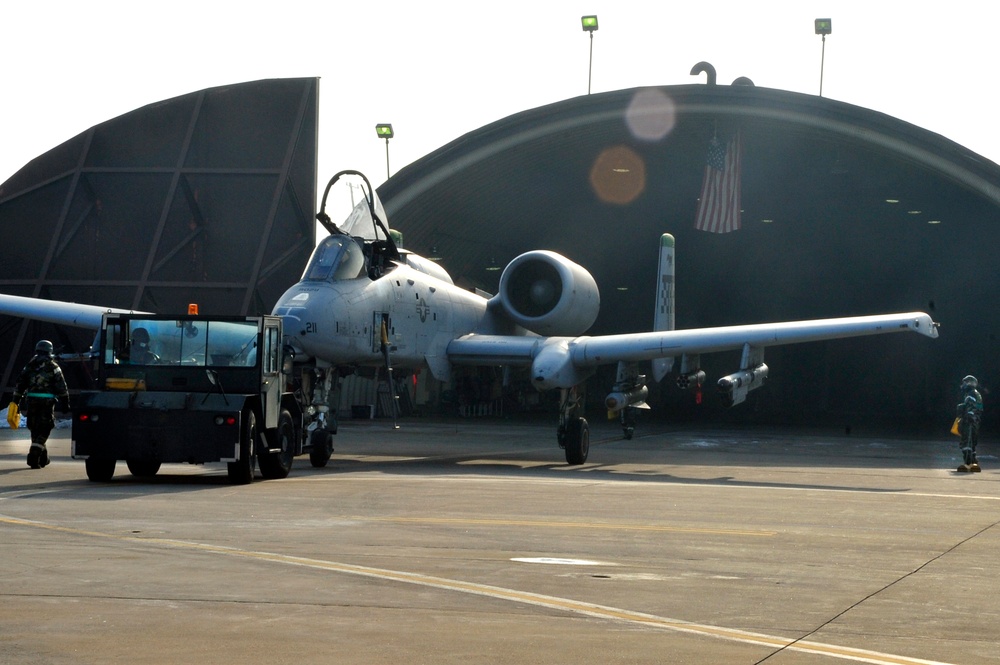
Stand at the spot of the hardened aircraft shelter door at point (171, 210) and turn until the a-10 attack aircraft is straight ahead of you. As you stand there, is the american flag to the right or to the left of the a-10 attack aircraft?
left

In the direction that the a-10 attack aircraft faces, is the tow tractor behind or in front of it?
in front

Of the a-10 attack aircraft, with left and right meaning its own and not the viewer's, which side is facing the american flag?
back

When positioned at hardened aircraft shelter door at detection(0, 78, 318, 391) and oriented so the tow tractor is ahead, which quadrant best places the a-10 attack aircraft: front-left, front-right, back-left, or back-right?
front-left

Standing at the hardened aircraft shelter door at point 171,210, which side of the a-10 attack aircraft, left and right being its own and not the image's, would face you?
right

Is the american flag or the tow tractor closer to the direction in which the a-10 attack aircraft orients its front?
the tow tractor

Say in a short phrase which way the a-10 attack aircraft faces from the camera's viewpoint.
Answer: facing the viewer and to the left of the viewer

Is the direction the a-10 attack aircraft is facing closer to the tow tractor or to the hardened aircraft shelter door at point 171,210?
the tow tractor

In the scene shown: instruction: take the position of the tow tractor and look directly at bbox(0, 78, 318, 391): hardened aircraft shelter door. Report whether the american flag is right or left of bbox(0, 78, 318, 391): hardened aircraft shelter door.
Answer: right
